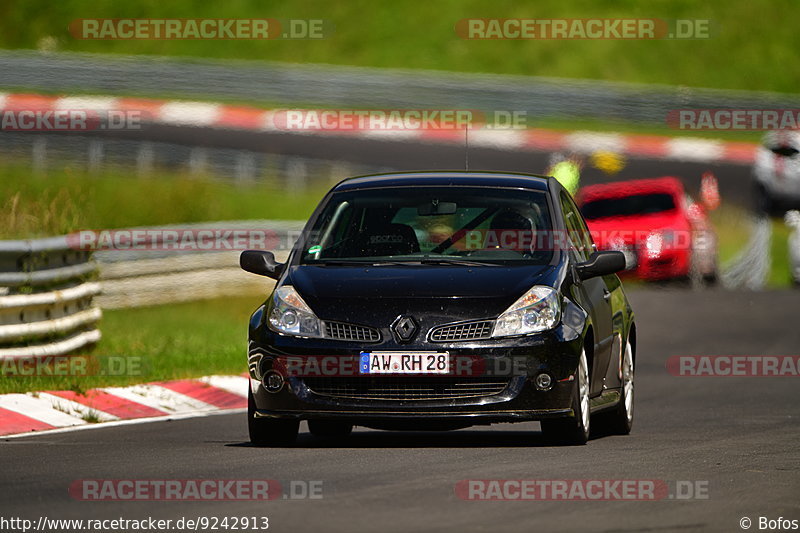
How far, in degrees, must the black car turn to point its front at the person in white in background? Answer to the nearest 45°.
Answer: approximately 180°

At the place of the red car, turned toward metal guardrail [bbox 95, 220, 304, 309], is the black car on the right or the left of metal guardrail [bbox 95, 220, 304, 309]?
left

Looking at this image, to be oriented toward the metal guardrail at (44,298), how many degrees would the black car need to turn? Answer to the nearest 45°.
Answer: approximately 135° to its right

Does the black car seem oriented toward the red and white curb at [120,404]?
no

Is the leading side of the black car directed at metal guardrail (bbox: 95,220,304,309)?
no

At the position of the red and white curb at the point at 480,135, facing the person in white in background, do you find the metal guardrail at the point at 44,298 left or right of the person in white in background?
right

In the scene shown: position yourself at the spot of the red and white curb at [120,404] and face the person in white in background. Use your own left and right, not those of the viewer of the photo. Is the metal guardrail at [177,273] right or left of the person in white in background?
left

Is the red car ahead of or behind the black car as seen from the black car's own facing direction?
behind

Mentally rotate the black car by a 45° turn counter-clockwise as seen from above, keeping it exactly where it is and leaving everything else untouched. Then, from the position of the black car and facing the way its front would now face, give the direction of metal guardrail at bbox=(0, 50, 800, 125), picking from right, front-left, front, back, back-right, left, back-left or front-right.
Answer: back-left

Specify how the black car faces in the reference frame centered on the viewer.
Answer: facing the viewer

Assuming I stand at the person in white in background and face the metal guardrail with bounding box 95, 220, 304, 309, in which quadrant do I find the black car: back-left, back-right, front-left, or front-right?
front-left

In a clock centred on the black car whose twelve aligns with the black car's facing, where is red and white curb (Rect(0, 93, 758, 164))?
The red and white curb is roughly at 6 o'clock from the black car.
